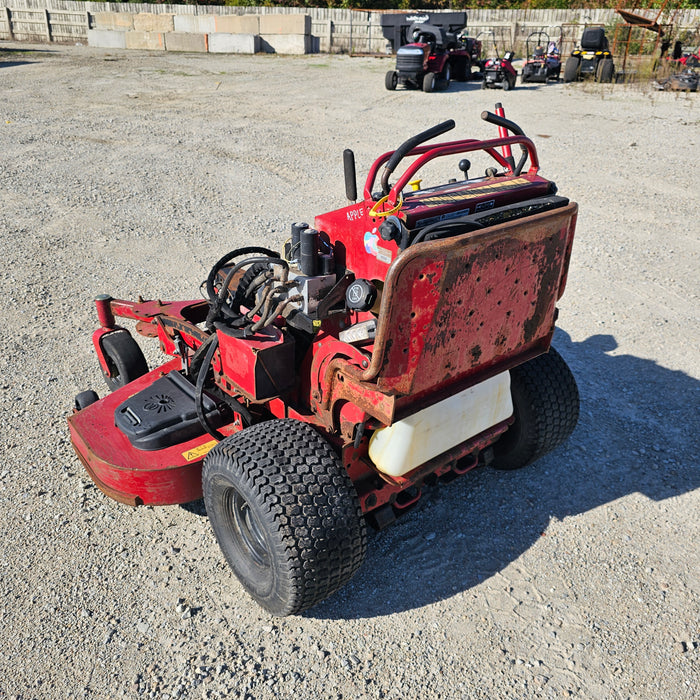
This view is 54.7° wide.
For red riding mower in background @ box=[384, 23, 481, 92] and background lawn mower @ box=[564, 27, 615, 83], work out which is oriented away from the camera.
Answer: the background lawn mower

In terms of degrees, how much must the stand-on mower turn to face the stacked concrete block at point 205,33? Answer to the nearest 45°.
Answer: approximately 45° to its right

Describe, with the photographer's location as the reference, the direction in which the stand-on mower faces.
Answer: facing away from the viewer and to the left of the viewer

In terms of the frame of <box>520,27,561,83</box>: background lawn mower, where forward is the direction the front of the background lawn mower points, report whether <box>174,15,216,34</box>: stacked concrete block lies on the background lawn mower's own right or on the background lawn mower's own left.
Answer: on the background lawn mower's own right

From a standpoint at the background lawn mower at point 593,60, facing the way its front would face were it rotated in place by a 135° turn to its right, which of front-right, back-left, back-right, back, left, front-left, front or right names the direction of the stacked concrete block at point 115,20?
back-right

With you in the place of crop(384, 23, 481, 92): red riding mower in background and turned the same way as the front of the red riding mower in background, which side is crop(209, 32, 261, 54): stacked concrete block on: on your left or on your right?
on your right

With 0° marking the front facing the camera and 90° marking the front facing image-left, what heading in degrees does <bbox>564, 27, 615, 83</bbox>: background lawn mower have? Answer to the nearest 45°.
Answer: approximately 180°
